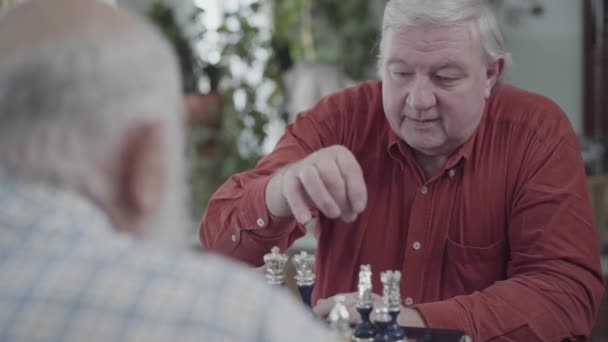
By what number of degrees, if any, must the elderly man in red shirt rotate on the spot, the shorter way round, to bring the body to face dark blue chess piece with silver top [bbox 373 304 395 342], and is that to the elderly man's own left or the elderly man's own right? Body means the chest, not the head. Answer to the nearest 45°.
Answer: approximately 45° to the elderly man's own left

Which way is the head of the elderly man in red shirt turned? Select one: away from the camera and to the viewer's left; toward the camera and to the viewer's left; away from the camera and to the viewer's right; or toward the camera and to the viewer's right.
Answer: toward the camera and to the viewer's left

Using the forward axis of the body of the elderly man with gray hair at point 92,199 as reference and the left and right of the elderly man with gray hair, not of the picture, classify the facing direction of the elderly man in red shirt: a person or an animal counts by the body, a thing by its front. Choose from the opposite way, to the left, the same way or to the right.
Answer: the opposite way

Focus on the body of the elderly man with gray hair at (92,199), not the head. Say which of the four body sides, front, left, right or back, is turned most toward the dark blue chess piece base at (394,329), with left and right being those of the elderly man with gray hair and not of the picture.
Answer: front

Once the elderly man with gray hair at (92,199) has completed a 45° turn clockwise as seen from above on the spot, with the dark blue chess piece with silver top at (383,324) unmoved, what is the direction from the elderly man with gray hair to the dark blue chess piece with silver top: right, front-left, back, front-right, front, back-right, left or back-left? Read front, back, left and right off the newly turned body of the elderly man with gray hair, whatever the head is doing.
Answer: front-left

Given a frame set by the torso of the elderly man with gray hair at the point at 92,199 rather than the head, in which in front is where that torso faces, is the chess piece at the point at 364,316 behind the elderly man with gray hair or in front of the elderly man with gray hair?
in front

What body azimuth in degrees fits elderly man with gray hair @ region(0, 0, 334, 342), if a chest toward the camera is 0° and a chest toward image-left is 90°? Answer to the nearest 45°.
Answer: approximately 225°

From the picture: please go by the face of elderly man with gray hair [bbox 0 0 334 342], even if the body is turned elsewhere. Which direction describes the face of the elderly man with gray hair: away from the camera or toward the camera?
away from the camera

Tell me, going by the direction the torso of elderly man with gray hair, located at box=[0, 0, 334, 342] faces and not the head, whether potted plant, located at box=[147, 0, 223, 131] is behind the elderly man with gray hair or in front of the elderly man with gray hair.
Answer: in front

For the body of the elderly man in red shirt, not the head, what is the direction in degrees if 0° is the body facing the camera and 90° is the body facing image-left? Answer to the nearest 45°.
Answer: approximately 45°

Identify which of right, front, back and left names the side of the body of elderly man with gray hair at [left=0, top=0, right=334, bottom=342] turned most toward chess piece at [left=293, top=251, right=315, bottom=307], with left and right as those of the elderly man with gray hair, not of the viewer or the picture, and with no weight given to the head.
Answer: front

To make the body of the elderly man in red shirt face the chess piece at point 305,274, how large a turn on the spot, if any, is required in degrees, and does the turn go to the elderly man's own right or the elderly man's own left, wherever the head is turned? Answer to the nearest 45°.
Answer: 0° — they already face it

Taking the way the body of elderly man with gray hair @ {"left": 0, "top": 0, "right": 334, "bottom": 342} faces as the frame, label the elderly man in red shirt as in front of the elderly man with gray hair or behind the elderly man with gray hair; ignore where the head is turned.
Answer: in front

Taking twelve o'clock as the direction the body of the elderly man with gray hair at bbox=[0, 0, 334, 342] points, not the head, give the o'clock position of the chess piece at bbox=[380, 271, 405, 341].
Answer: The chess piece is roughly at 12 o'clock from the elderly man with gray hair.
